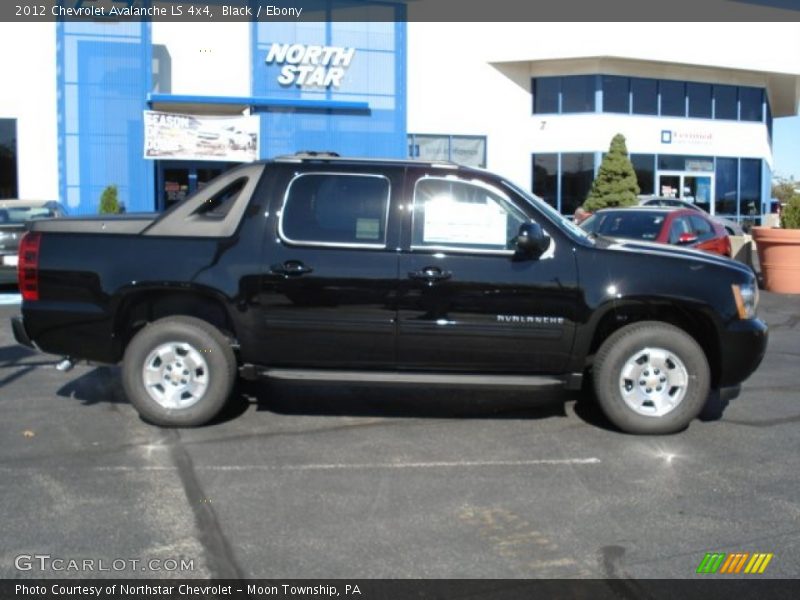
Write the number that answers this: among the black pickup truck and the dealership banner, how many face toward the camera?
1

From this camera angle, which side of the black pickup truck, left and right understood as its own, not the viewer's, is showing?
right

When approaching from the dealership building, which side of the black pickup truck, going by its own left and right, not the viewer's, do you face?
left

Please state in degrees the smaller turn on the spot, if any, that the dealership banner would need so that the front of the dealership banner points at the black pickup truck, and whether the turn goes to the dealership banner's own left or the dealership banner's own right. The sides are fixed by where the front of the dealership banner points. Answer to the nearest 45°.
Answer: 0° — it already faces it

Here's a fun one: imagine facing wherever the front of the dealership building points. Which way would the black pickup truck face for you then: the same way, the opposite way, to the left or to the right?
to the left
